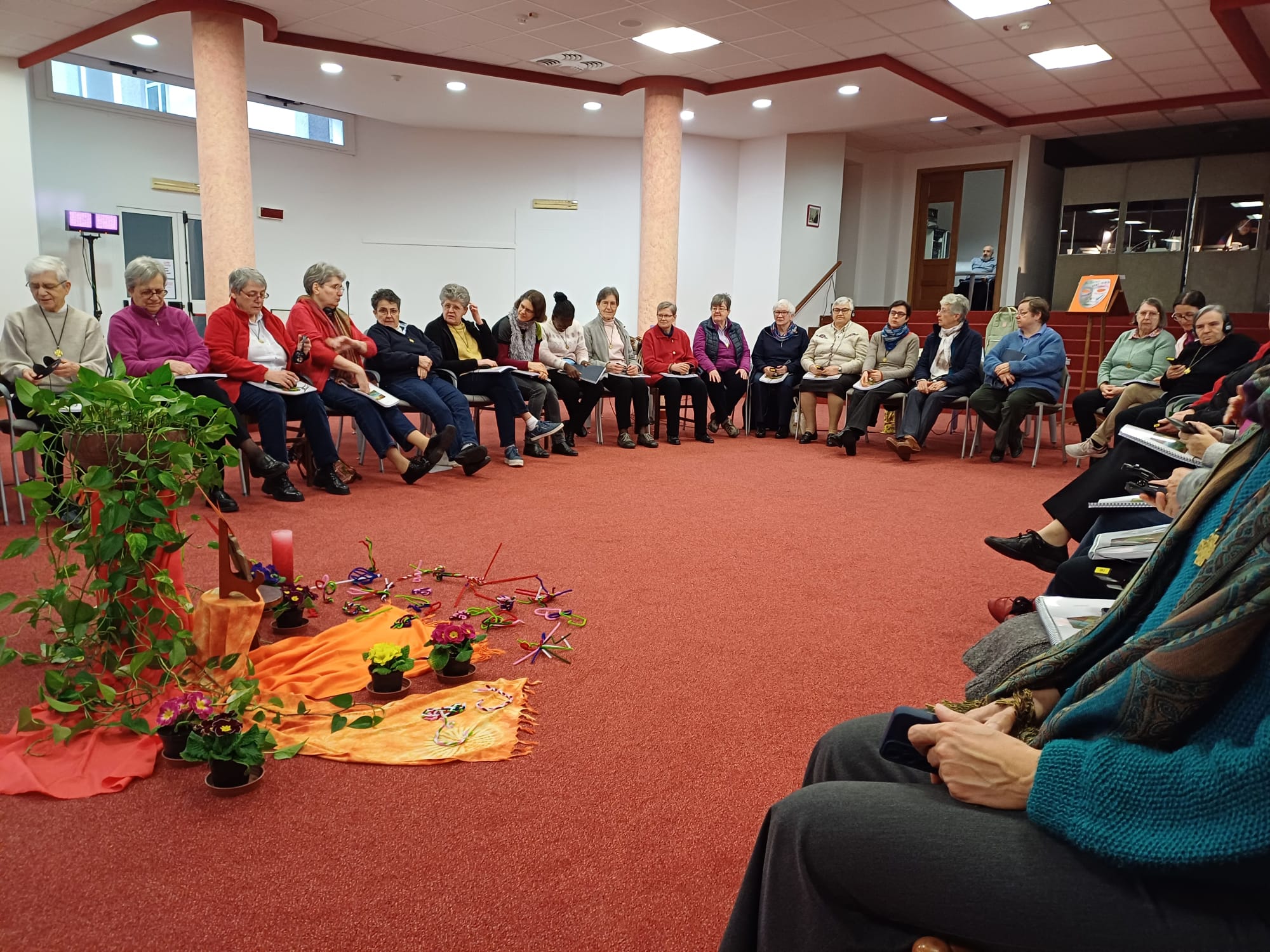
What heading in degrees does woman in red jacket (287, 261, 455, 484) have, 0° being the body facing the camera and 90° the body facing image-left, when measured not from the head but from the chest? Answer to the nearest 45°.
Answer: approximately 315°

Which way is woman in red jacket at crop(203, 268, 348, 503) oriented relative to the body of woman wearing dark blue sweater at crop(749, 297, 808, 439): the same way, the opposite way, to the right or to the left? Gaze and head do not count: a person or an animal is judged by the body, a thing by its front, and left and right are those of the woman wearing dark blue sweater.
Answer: to the left

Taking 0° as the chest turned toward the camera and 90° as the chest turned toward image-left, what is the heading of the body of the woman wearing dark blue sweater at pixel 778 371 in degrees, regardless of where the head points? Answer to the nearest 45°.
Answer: approximately 0°

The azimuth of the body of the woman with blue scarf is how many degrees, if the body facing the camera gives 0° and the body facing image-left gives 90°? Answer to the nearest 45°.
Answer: approximately 45°

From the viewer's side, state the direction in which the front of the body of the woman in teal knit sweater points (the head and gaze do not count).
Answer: to the viewer's left

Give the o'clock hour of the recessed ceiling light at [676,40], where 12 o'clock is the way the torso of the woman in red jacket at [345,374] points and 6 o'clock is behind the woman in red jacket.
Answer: The recessed ceiling light is roughly at 9 o'clock from the woman in red jacket.
